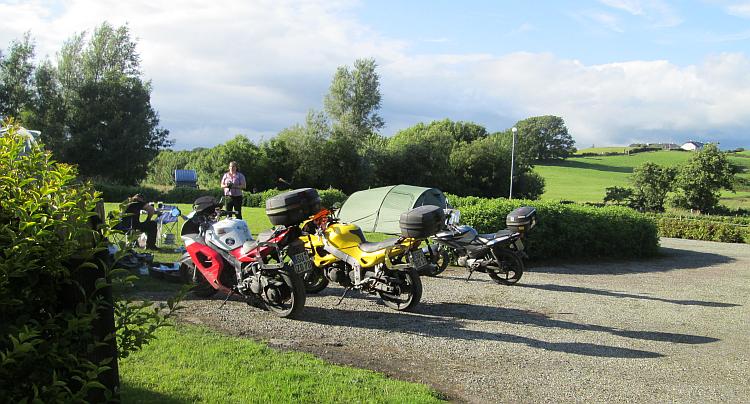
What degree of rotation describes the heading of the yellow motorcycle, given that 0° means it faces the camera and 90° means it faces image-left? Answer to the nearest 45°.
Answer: approximately 135°

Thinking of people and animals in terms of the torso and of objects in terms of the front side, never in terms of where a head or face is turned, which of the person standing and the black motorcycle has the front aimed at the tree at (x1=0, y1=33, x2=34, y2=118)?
the black motorcycle

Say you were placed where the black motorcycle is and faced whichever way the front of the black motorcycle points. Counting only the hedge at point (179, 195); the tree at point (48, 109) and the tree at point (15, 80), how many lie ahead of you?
3

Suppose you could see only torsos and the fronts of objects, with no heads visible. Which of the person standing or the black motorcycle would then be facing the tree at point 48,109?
the black motorcycle

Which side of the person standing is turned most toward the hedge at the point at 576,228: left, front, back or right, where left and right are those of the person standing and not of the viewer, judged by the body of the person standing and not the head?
left
